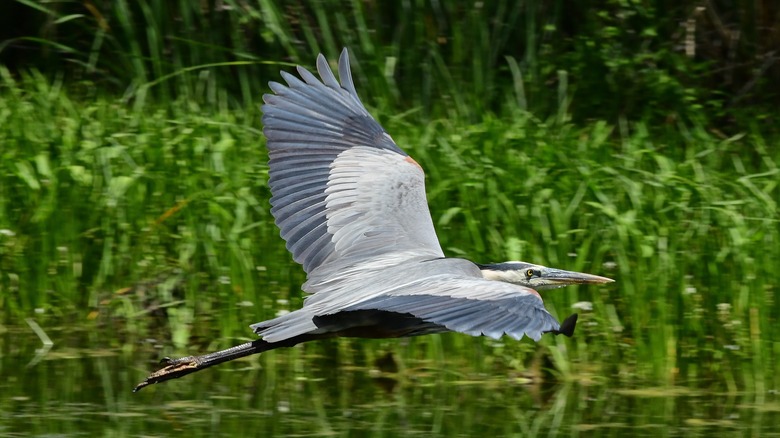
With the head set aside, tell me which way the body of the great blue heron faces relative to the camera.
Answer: to the viewer's right
